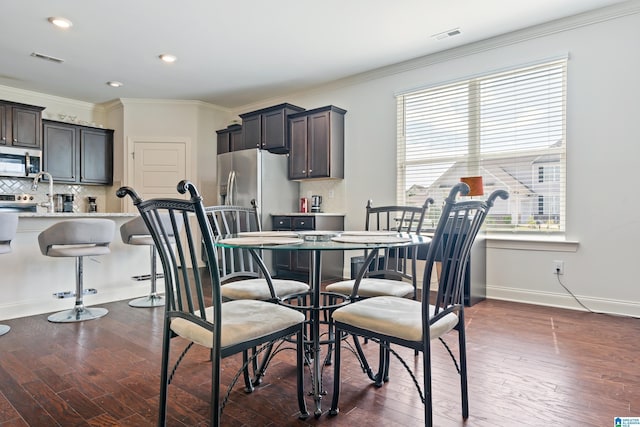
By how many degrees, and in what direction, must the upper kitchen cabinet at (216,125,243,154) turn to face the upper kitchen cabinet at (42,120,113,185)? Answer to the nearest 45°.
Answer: approximately 45° to its right

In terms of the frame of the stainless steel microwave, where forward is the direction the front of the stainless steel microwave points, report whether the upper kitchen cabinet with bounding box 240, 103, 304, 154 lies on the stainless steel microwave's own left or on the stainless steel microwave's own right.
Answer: on the stainless steel microwave's own left

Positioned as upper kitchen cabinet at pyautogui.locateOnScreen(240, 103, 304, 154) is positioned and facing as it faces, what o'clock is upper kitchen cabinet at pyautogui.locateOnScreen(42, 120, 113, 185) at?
upper kitchen cabinet at pyautogui.locateOnScreen(42, 120, 113, 185) is roughly at 2 o'clock from upper kitchen cabinet at pyautogui.locateOnScreen(240, 103, 304, 154).

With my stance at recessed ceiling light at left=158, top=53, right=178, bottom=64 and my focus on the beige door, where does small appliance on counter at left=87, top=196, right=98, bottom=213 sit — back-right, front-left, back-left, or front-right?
front-left

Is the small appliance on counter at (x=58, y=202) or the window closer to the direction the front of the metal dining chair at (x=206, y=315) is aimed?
the window

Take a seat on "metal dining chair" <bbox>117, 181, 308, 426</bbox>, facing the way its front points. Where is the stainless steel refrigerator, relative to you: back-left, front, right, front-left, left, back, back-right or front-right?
front-left

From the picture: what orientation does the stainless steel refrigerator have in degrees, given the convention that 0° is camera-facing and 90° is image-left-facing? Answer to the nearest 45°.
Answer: approximately 45°

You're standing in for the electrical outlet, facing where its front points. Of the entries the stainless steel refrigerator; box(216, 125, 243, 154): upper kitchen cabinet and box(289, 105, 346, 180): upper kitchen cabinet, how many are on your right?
3

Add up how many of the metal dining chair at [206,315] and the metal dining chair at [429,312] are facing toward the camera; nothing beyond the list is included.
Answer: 0

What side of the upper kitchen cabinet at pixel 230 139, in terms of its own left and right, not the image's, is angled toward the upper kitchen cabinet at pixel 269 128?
left

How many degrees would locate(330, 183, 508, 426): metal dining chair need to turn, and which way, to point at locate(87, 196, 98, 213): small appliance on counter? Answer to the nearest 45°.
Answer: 0° — it already faces it

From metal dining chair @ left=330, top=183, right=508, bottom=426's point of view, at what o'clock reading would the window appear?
The window is roughly at 2 o'clock from the metal dining chair.

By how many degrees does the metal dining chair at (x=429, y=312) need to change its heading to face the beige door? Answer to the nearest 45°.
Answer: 0° — it already faces it

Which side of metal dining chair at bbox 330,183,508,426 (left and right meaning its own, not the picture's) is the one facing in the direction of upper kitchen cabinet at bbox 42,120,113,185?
front

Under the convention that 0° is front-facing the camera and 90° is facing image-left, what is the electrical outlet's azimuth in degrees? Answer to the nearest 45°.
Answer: approximately 0°

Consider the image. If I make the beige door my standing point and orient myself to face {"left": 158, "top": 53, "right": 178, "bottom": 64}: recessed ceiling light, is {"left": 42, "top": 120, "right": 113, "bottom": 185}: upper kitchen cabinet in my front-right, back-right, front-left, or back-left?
back-right

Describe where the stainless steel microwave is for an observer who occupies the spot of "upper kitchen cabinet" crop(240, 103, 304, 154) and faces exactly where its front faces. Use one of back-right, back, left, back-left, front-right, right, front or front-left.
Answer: front-right
